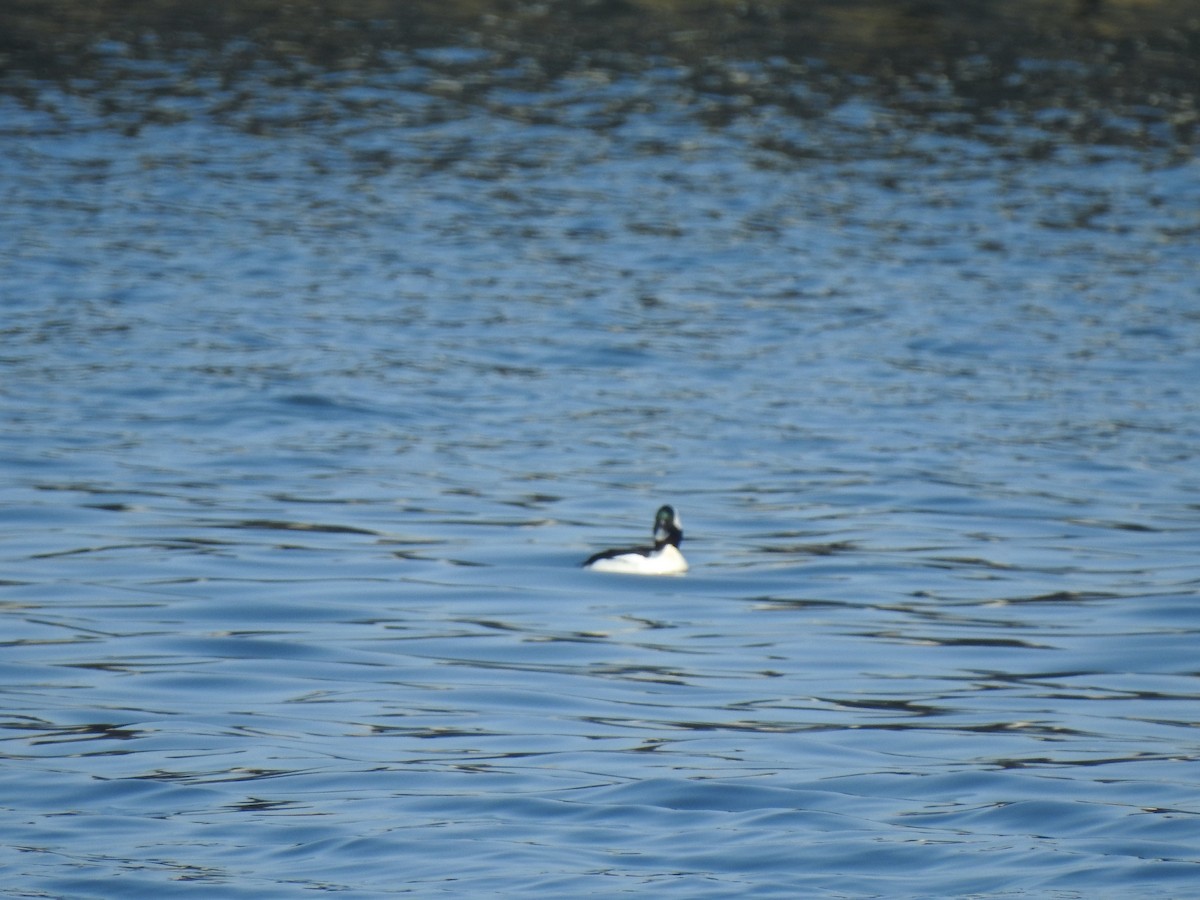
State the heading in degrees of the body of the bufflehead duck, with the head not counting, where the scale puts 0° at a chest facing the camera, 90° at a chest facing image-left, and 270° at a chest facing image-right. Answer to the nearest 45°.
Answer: approximately 270°
